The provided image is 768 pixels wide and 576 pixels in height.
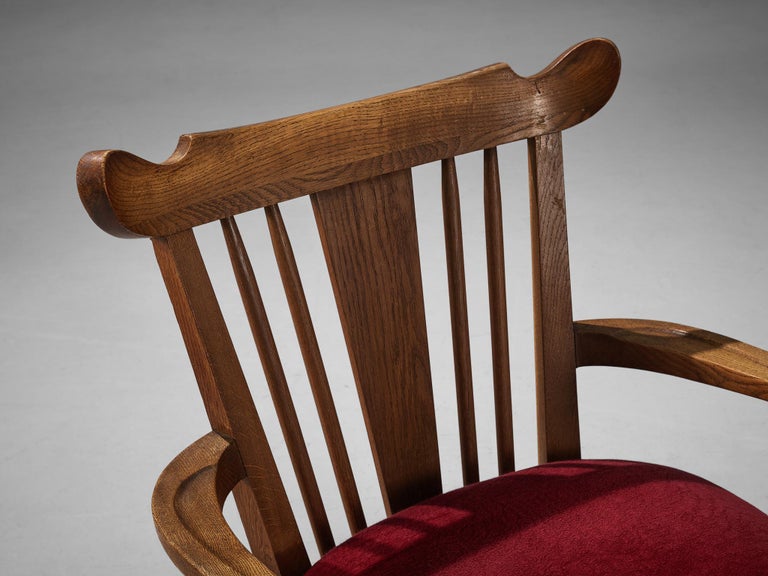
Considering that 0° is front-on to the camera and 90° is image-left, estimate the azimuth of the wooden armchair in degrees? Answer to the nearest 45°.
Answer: approximately 315°
